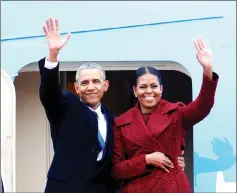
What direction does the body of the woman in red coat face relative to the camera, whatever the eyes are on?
toward the camera

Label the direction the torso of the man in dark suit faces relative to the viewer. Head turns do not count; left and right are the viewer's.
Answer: facing the viewer and to the right of the viewer

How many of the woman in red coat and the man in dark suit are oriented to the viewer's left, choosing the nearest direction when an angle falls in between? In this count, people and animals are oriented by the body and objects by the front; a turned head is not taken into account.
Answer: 0
